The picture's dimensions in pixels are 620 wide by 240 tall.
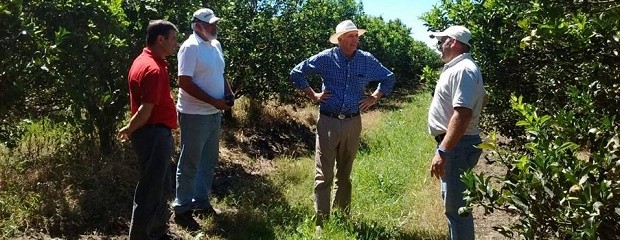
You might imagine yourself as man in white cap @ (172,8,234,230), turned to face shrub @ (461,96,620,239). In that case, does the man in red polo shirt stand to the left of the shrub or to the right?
right

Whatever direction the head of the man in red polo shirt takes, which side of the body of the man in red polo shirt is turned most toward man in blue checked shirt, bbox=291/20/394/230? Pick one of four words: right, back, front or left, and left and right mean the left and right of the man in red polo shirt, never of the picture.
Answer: front

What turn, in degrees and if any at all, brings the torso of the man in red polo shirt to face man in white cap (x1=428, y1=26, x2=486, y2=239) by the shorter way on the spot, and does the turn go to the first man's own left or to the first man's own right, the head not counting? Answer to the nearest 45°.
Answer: approximately 45° to the first man's own right

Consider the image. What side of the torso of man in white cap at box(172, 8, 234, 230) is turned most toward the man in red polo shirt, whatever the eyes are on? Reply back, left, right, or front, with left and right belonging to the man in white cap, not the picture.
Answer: right

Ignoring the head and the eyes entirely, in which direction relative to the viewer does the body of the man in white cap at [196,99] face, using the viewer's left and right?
facing the viewer and to the right of the viewer

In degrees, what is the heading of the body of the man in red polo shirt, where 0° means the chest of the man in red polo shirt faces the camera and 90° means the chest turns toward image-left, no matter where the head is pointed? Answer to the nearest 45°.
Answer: approximately 270°

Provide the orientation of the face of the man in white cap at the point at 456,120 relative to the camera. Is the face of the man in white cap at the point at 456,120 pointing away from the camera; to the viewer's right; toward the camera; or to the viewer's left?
to the viewer's left

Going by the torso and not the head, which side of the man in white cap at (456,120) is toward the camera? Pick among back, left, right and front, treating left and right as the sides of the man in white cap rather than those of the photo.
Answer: left

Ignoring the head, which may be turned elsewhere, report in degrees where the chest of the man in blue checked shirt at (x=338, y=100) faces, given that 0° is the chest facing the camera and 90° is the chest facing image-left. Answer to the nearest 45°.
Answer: approximately 0°

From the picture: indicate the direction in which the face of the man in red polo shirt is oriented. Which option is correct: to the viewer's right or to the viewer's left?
to the viewer's right
